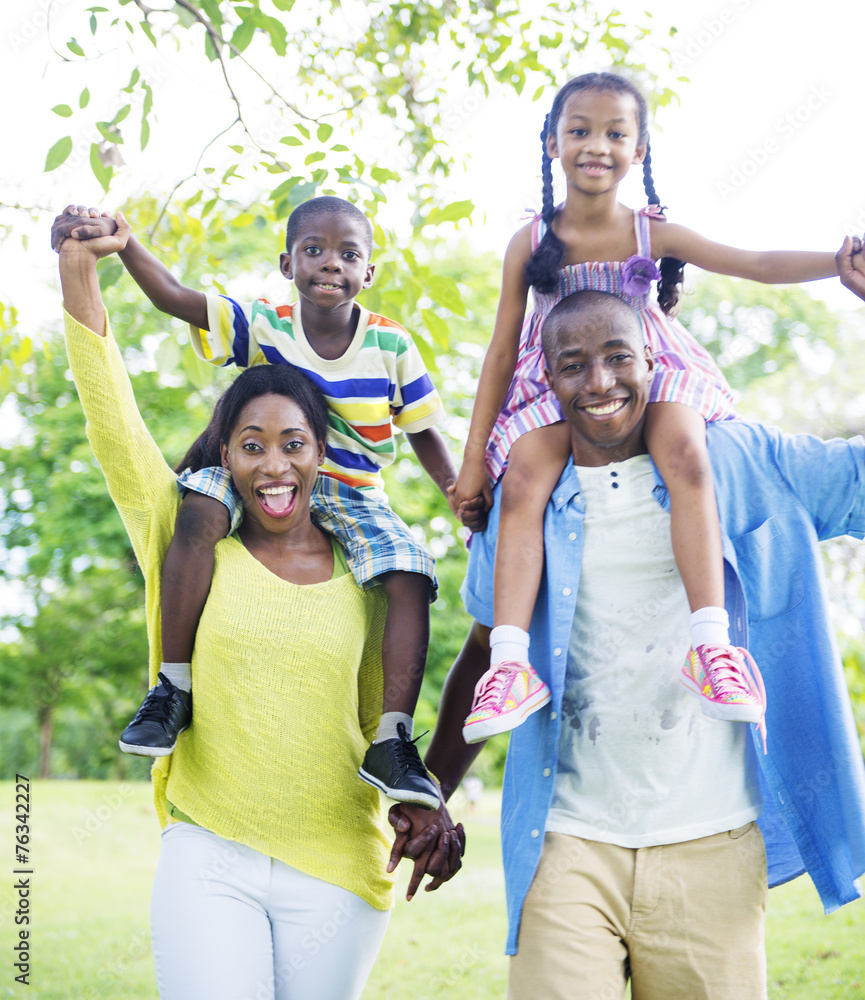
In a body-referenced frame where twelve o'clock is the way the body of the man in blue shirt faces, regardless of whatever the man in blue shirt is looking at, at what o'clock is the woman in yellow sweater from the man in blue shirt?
The woman in yellow sweater is roughly at 3 o'clock from the man in blue shirt.

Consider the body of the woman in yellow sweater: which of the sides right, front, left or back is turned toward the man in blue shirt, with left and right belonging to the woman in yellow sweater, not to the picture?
left

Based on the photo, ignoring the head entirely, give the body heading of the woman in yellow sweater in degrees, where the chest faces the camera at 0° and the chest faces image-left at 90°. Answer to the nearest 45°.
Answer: approximately 0°

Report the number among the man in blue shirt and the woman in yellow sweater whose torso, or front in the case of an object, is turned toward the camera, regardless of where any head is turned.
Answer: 2

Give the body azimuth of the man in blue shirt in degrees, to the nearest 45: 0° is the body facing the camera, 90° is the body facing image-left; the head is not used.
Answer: approximately 0°
